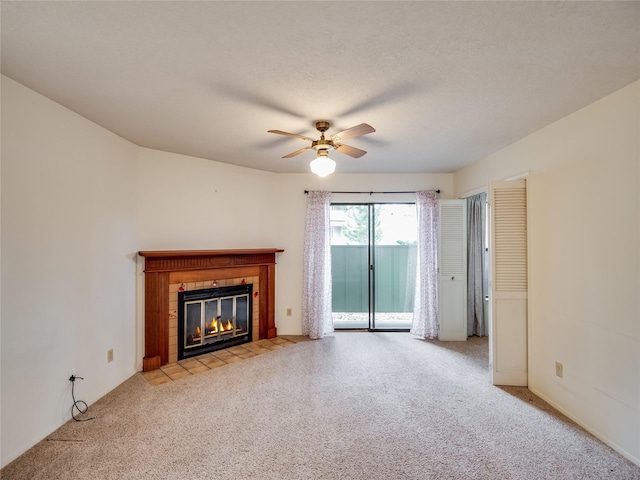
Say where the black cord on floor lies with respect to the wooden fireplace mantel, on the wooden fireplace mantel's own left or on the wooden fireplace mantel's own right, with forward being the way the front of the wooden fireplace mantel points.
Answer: on the wooden fireplace mantel's own right

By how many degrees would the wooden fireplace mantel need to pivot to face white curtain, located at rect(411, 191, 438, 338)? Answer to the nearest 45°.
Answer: approximately 45° to its left

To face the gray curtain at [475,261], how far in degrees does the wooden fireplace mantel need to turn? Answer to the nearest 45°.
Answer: approximately 45° to its left

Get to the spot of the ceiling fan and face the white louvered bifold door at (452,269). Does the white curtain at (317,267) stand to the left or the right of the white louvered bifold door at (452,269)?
left

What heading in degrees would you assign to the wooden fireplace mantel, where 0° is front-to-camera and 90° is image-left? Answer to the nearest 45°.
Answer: approximately 315°

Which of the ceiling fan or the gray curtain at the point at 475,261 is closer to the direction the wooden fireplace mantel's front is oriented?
the ceiling fan

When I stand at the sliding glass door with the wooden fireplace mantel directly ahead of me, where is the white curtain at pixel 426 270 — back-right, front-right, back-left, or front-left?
back-left

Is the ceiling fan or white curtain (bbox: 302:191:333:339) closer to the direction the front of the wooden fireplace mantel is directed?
the ceiling fan

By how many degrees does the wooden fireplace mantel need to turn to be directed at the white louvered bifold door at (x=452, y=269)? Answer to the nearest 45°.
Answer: approximately 45° to its left
